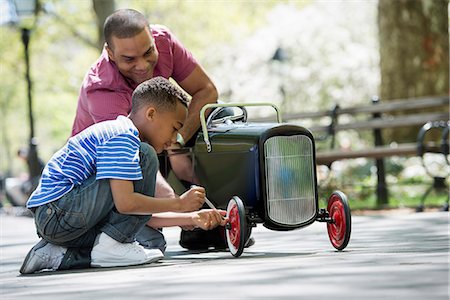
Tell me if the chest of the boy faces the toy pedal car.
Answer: yes

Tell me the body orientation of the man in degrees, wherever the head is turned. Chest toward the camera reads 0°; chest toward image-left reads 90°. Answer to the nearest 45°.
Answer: approximately 315°

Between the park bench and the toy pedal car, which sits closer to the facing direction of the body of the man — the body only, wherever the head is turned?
the toy pedal car

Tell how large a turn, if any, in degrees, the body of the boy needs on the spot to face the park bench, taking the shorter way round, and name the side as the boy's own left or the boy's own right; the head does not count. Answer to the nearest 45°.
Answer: approximately 45° to the boy's own left

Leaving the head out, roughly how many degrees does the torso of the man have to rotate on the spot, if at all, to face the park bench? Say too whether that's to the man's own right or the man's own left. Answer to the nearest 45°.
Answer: approximately 90° to the man's own left

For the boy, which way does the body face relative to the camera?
to the viewer's right

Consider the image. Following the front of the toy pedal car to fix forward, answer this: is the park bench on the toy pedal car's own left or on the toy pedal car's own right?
on the toy pedal car's own left

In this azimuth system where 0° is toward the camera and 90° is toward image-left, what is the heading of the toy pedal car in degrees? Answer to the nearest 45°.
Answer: approximately 315°
